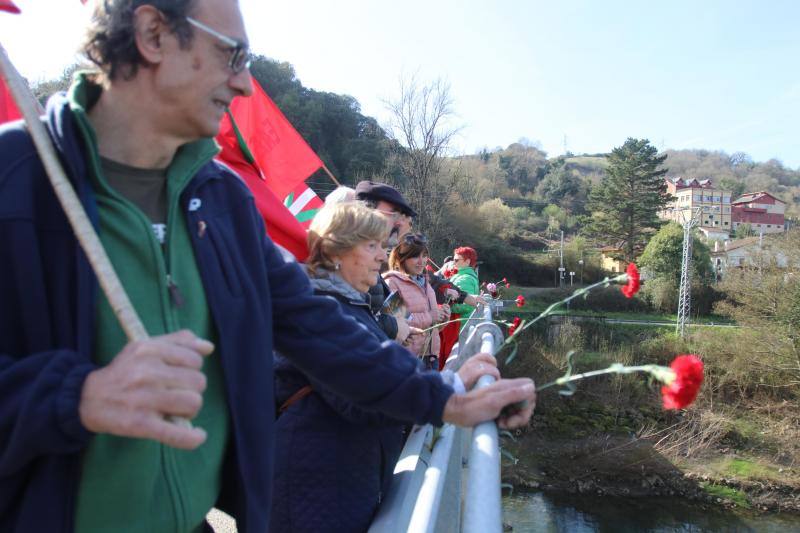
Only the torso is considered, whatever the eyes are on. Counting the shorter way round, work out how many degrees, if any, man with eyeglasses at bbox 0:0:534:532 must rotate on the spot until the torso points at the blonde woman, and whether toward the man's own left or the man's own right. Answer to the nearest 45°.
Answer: approximately 90° to the man's own left

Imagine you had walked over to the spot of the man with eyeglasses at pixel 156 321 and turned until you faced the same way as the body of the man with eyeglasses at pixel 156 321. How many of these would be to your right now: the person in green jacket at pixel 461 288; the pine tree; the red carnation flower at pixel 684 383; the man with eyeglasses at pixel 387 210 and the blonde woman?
0

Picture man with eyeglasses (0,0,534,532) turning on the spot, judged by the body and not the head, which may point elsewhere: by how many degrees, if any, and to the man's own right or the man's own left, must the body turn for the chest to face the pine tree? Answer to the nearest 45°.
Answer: approximately 90° to the man's own left

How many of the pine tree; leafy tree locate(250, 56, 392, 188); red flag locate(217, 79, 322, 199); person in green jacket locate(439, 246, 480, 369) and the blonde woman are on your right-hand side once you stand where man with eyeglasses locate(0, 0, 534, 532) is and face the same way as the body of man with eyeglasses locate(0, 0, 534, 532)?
0

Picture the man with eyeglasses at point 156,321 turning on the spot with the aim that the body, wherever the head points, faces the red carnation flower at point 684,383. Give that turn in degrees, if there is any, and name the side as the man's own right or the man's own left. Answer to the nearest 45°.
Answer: approximately 45° to the man's own left

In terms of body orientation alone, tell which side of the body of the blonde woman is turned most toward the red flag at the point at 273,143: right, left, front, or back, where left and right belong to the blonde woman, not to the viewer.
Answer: left

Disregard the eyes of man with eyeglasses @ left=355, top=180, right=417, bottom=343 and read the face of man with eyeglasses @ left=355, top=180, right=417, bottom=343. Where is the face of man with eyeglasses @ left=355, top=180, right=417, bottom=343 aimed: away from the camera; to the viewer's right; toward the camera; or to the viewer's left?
to the viewer's right

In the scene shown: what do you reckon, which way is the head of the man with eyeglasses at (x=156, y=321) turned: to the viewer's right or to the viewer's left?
to the viewer's right

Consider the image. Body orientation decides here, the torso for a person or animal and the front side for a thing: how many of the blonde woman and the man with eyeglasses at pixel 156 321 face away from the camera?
0

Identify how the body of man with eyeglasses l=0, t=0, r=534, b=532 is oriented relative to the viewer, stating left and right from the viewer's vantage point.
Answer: facing the viewer and to the right of the viewer

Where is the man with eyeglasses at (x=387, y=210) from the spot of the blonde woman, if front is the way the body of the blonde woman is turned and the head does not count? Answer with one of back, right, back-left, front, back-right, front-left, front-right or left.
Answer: left

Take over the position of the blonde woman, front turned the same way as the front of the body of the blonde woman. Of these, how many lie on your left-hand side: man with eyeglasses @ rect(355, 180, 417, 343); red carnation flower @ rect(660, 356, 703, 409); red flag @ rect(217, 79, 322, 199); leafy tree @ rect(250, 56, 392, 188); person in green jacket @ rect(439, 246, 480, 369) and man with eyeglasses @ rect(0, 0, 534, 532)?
4

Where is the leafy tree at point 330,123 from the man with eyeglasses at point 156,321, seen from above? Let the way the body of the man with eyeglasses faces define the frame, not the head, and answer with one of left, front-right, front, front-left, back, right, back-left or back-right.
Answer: back-left

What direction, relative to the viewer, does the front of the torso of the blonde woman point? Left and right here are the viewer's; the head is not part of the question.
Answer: facing to the right of the viewer

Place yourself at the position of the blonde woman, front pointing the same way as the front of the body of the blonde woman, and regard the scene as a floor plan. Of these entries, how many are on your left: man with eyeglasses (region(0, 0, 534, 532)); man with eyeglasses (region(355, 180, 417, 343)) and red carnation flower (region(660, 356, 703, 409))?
1

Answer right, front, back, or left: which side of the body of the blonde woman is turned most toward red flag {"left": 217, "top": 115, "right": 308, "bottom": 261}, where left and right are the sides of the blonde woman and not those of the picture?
left
